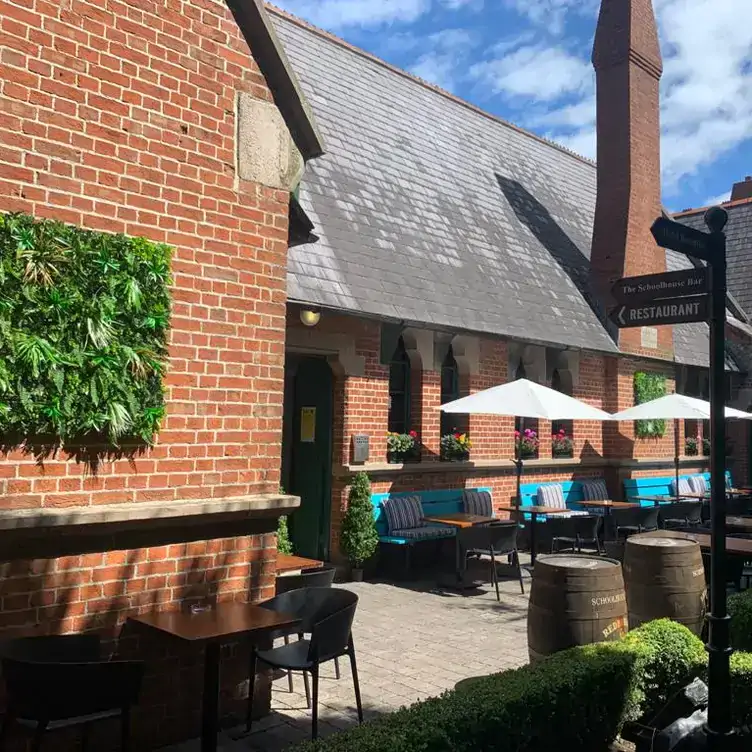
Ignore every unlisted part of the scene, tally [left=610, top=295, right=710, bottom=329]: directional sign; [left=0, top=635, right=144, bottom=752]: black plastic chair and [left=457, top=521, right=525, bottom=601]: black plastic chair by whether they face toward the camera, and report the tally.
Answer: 1

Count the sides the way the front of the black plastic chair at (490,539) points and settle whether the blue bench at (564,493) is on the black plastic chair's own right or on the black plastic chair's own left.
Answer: on the black plastic chair's own right

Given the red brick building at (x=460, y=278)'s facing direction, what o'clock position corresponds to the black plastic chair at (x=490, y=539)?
The black plastic chair is roughly at 1 o'clock from the red brick building.

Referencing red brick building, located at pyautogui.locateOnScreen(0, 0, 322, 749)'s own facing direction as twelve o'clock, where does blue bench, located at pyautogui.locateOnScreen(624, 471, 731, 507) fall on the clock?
The blue bench is roughly at 9 o'clock from the red brick building.

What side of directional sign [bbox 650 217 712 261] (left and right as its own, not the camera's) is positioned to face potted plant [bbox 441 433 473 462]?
back

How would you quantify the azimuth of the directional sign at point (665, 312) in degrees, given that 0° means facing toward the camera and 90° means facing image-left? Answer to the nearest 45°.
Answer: approximately 0°

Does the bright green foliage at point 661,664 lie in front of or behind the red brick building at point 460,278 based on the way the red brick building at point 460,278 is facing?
in front

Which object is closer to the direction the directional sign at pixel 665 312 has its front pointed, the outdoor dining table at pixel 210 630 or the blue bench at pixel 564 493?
the outdoor dining table

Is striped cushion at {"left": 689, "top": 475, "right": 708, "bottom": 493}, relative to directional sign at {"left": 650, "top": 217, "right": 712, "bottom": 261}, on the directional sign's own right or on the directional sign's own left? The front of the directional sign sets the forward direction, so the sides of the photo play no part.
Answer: on the directional sign's own left

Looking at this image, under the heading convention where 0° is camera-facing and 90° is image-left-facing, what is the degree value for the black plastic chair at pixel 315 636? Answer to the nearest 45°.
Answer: approximately 45°

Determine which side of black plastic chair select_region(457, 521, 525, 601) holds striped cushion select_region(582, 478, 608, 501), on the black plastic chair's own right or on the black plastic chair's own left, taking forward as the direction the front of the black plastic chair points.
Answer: on the black plastic chair's own right

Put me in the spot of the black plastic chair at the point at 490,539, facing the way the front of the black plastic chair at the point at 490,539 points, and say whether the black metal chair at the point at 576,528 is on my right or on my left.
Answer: on my right

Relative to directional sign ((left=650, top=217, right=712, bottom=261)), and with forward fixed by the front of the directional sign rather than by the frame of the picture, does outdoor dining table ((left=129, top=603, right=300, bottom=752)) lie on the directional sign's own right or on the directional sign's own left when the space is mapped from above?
on the directional sign's own right

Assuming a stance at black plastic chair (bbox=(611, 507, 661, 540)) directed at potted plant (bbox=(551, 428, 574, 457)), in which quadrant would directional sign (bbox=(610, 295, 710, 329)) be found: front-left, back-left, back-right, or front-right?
back-left
